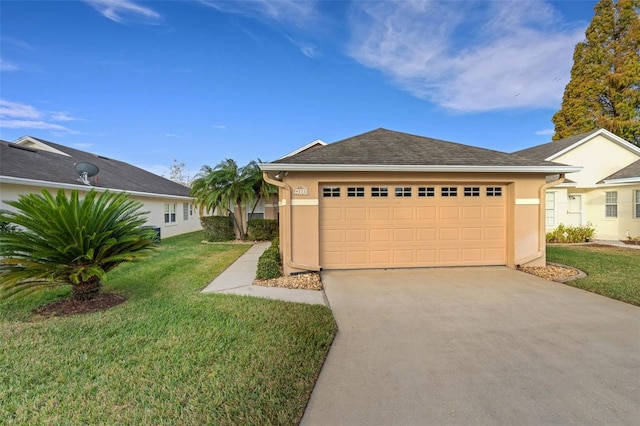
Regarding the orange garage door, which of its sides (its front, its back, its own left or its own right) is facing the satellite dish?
right

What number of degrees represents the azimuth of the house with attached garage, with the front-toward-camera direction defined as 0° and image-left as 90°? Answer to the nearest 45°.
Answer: approximately 0°

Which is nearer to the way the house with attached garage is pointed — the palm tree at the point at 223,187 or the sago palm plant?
the sago palm plant

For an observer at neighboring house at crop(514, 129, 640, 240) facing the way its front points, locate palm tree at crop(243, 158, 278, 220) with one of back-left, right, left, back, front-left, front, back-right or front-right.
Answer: front-right

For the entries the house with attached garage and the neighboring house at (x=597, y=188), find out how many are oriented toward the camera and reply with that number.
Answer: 2

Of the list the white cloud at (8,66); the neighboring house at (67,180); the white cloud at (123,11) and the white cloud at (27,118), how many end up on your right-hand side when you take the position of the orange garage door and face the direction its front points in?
4

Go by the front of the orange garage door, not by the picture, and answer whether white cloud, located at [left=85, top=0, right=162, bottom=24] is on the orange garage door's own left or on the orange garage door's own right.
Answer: on the orange garage door's own right

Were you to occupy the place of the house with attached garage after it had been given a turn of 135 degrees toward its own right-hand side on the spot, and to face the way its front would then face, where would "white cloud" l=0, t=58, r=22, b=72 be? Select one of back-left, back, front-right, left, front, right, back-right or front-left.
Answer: front-left

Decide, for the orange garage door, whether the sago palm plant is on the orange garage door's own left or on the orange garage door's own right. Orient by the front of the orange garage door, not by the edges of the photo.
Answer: on the orange garage door's own right

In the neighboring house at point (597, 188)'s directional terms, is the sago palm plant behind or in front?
in front

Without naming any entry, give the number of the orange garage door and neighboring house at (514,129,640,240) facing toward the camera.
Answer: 2

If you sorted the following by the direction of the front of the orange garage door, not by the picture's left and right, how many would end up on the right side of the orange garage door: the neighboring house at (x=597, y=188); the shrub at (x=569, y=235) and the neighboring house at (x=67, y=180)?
1

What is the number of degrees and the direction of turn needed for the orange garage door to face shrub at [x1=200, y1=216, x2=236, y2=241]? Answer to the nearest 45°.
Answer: approximately 135° to its right
